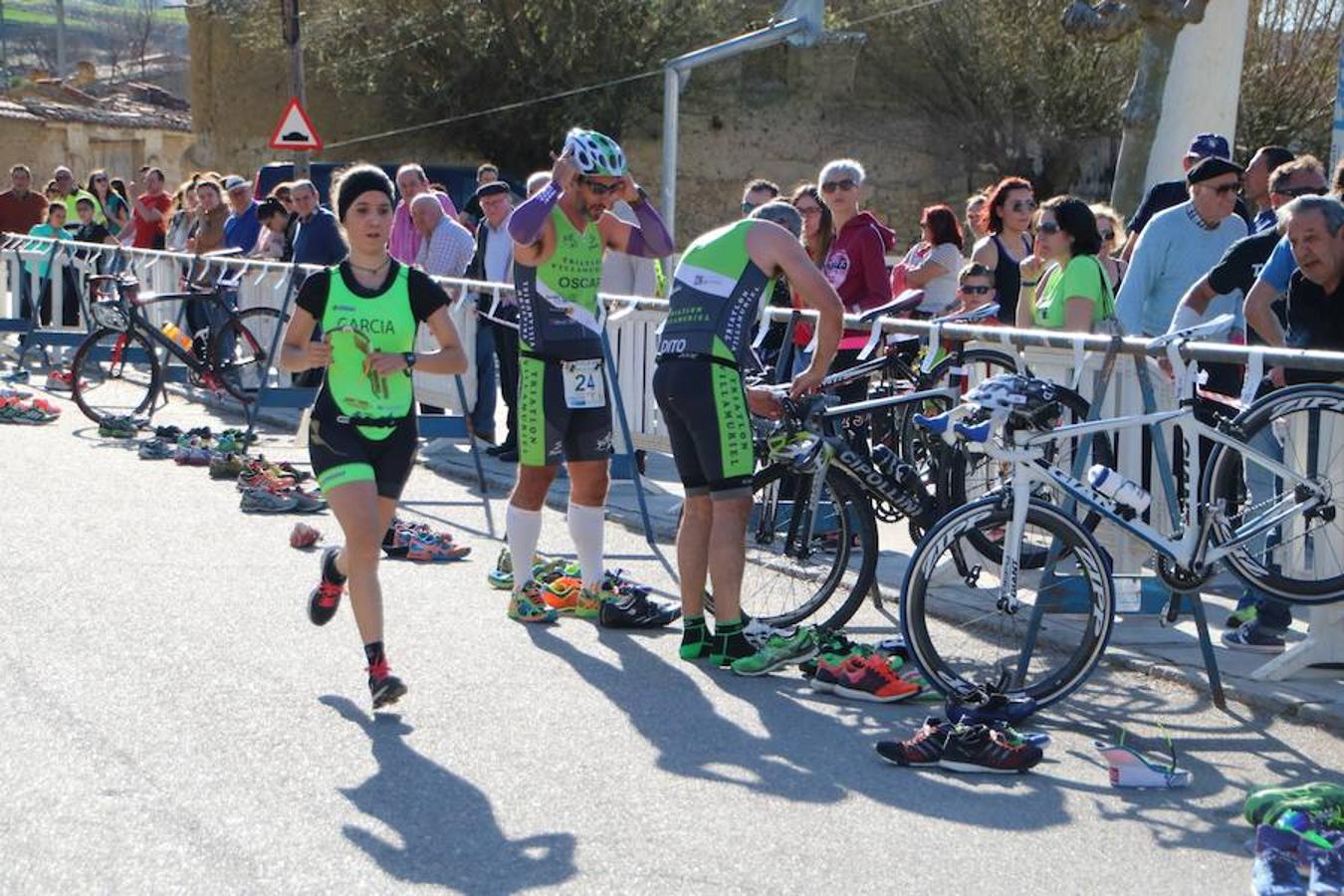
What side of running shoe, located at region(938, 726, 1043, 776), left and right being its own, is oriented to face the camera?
right

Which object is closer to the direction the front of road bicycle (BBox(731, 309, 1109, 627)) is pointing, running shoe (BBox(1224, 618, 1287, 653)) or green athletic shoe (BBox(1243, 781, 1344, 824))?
the green athletic shoe

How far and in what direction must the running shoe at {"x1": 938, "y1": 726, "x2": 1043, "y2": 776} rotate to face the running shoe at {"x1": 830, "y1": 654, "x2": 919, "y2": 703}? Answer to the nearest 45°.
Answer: approximately 135° to its left

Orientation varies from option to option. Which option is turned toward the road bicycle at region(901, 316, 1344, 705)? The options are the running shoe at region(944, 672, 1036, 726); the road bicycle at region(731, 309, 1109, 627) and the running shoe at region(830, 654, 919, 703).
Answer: the running shoe at region(830, 654, 919, 703)

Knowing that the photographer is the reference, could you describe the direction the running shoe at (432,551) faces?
facing to the right of the viewer

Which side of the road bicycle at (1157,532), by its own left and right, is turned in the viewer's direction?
left

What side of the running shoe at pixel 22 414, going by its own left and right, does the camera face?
right

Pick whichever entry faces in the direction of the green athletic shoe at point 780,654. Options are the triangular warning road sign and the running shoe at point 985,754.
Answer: the triangular warning road sign

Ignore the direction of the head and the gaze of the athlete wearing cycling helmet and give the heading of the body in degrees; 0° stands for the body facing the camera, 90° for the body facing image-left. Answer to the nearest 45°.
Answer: approximately 315°

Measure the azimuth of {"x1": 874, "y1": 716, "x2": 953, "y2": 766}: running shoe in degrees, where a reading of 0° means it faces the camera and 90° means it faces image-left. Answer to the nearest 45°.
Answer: approximately 90°

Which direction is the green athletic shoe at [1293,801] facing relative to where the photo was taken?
to the viewer's left
